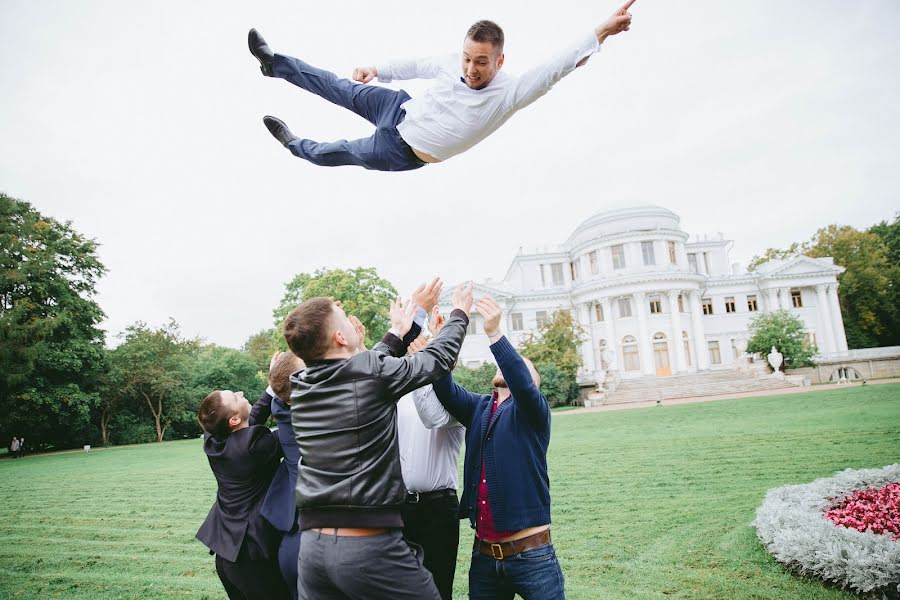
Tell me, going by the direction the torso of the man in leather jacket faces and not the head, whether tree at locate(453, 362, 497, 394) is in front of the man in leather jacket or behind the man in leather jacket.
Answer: in front

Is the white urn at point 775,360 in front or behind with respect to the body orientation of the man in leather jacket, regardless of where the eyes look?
in front

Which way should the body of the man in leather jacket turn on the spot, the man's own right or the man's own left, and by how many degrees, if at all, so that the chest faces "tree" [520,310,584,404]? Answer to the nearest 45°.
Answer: approximately 45° to the man's own left

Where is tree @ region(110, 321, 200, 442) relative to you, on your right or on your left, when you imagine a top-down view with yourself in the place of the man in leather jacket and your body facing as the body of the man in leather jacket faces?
on your left

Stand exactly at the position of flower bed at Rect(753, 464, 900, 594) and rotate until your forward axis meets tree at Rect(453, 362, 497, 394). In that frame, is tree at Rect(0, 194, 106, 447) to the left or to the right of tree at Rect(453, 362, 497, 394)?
left

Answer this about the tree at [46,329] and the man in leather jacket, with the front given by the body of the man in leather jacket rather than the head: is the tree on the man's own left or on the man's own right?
on the man's own left

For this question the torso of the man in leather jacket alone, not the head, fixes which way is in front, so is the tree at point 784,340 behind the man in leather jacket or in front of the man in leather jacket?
in front

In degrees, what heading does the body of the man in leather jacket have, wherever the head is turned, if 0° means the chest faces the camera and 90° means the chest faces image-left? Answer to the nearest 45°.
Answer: approximately 225°

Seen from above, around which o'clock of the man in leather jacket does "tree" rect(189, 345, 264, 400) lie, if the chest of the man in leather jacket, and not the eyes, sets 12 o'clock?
The tree is roughly at 10 o'clock from the man in leather jacket.

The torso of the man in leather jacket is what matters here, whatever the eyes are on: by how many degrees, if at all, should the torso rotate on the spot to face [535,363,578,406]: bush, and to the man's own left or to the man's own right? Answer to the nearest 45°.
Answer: approximately 45° to the man's own left
